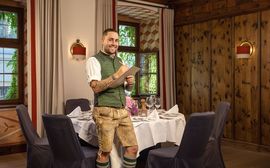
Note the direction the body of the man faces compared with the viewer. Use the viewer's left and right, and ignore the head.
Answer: facing the viewer and to the right of the viewer

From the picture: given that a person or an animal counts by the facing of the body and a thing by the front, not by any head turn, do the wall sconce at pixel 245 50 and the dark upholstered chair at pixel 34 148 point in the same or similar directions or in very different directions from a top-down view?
very different directions

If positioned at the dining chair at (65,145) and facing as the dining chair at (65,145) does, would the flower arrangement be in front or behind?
in front

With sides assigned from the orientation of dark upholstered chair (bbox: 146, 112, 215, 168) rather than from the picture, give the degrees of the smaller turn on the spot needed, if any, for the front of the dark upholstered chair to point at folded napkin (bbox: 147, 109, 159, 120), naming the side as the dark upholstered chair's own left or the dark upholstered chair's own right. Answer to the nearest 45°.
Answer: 0° — it already faces it

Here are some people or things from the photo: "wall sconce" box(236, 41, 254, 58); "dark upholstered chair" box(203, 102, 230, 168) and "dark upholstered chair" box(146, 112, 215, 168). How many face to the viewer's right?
0

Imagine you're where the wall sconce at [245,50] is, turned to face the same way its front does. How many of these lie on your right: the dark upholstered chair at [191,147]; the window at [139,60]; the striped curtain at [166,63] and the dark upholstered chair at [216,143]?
2

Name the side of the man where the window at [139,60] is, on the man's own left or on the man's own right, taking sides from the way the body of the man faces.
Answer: on the man's own left

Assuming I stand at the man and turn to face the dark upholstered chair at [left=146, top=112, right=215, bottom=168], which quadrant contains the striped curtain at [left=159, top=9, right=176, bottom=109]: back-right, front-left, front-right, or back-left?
front-left

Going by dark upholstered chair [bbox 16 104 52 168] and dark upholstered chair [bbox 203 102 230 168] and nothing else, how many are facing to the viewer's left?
1

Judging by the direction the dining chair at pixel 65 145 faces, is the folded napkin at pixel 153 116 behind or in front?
in front

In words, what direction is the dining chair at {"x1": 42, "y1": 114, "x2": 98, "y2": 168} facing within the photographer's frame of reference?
facing away from the viewer and to the right of the viewer

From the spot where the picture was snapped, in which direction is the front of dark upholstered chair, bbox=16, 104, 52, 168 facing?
facing to the right of the viewer

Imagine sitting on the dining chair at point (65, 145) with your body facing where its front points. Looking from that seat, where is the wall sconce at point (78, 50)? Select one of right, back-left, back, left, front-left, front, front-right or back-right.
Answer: front-left

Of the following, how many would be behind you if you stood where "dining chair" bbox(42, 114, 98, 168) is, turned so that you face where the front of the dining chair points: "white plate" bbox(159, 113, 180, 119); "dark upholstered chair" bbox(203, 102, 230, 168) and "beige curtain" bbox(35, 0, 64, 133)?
0

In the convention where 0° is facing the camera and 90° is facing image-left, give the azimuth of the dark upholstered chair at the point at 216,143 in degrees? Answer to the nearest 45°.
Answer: approximately 90°

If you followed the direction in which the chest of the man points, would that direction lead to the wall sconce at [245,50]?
no
